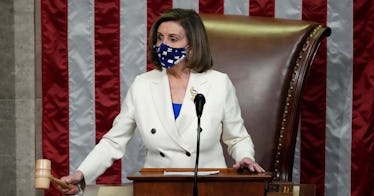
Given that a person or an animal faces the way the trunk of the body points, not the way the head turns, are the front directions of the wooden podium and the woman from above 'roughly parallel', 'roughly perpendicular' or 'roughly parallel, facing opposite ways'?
roughly parallel

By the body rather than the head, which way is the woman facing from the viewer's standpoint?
toward the camera

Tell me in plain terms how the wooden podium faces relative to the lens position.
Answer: facing the viewer

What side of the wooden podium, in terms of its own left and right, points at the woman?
back

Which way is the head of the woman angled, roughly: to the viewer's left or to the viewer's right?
to the viewer's left

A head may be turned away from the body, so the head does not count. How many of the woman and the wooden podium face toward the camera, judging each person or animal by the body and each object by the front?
2

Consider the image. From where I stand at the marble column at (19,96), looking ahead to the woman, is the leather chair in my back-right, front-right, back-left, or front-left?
front-left

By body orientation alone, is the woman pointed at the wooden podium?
yes
